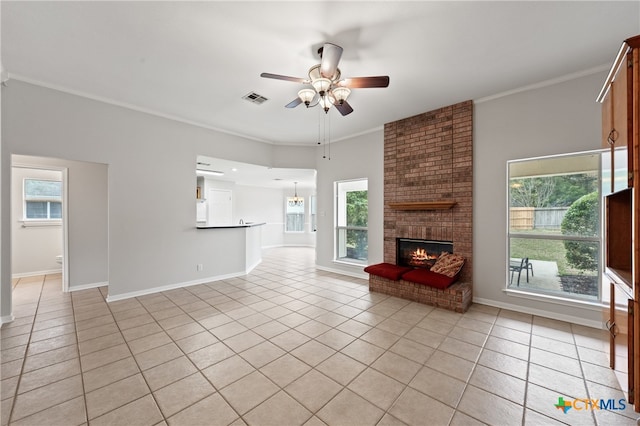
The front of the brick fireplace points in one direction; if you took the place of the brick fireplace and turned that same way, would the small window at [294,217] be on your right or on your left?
on your right

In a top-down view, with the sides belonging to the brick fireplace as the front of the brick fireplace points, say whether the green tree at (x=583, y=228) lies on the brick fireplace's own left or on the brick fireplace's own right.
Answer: on the brick fireplace's own left

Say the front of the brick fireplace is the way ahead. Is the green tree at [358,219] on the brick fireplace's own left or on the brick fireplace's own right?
on the brick fireplace's own right

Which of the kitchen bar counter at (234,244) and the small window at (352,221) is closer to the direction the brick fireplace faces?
the kitchen bar counter

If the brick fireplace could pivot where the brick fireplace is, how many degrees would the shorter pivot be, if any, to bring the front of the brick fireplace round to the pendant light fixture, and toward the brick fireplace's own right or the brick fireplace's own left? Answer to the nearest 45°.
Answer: approximately 90° to the brick fireplace's own right

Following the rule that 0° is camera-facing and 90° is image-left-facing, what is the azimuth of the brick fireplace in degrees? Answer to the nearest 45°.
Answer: approximately 45°

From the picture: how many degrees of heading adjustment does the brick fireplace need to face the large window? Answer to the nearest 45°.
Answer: approximately 135° to its left

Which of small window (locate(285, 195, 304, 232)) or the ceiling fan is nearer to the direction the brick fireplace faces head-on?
the ceiling fan
